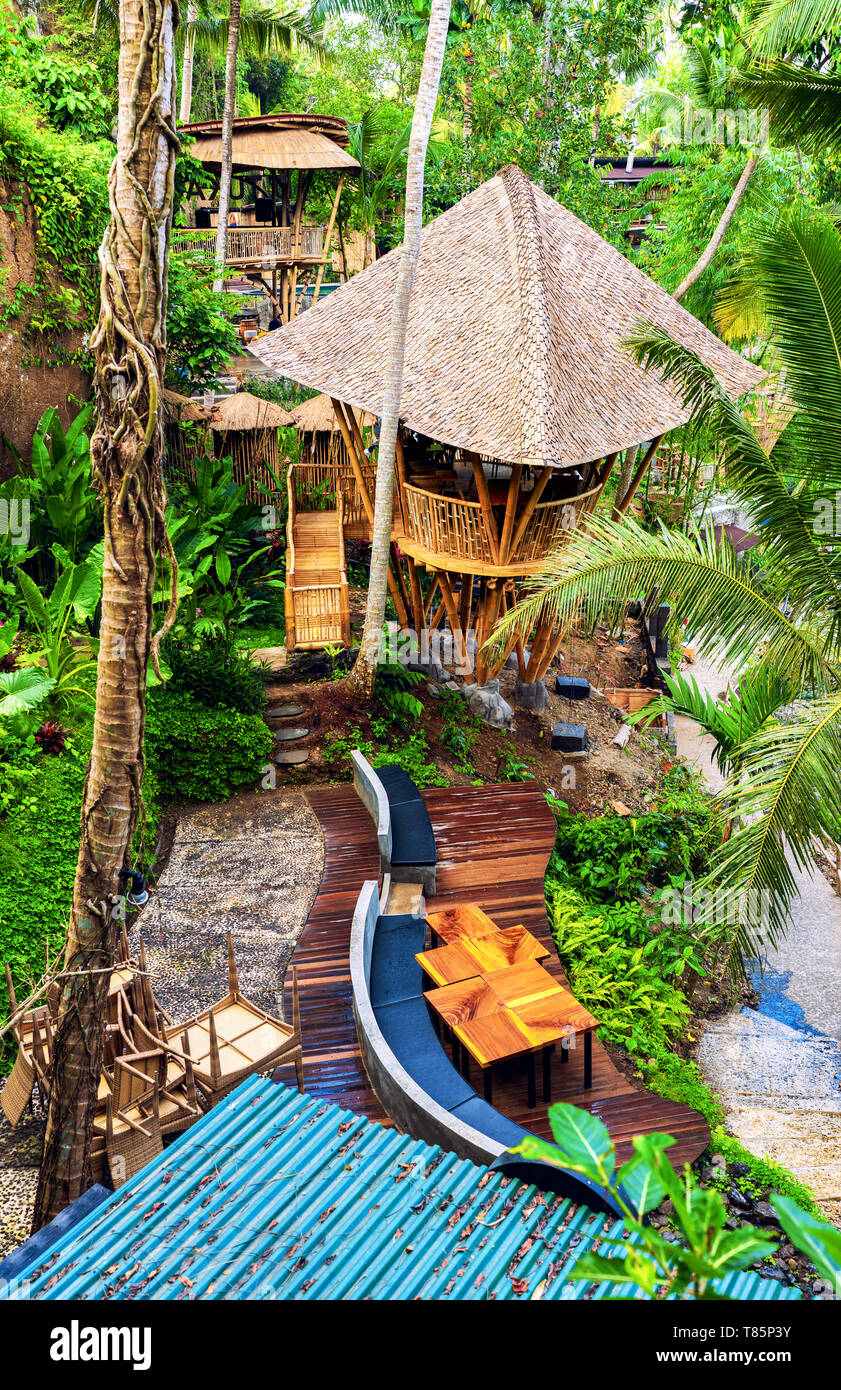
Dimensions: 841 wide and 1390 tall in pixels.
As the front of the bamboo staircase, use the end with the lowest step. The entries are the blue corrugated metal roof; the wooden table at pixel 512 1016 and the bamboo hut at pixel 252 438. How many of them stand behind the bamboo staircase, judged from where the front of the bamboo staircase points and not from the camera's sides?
1

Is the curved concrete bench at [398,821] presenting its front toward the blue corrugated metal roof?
no

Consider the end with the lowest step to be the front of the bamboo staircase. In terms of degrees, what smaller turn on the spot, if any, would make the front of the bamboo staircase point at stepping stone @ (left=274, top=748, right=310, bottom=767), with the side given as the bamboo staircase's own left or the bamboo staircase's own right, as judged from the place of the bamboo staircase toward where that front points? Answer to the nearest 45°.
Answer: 0° — it already faces it

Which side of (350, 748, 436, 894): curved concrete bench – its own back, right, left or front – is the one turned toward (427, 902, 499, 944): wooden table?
right

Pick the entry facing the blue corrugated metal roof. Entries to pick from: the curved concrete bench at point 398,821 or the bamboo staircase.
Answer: the bamboo staircase

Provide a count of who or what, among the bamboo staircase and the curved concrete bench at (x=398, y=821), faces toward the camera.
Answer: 1

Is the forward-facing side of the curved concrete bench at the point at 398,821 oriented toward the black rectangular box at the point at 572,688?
no

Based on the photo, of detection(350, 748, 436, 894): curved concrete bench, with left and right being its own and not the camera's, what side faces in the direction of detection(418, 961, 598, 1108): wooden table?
right

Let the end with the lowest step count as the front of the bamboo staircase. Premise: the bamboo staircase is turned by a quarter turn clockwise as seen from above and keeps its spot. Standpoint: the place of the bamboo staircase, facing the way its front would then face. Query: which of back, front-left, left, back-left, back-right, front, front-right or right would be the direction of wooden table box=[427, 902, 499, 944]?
left

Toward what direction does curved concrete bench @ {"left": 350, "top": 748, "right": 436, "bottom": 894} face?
to the viewer's right

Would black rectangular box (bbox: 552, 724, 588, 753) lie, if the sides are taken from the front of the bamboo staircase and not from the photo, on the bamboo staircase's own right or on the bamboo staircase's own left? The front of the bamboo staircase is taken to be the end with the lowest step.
on the bamboo staircase's own left

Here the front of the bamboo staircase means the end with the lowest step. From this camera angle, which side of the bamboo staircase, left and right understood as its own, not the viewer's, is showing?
front

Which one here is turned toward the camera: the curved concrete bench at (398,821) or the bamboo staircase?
the bamboo staircase

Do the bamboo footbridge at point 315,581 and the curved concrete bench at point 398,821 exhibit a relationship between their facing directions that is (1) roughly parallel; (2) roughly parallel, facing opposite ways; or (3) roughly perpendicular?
roughly perpendicular

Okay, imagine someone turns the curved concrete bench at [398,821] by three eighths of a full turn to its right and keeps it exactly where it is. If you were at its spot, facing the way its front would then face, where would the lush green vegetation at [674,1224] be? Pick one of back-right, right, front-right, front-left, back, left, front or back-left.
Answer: front-left

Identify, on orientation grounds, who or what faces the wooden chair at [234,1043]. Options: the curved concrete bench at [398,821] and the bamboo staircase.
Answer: the bamboo staircase
